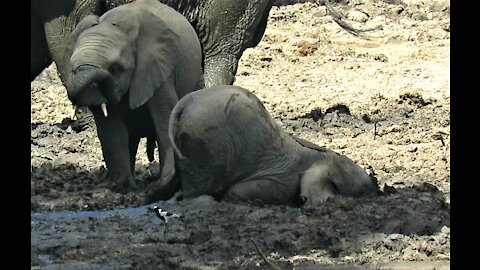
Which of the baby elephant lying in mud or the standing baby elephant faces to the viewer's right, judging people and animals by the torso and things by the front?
the baby elephant lying in mud

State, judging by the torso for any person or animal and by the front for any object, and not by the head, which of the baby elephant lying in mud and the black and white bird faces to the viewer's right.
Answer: the baby elephant lying in mud

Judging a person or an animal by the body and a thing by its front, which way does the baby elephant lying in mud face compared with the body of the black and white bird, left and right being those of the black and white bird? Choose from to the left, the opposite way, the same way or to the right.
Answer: the opposite way

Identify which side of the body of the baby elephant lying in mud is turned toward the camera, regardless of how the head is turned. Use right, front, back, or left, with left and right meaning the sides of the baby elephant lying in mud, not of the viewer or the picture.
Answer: right

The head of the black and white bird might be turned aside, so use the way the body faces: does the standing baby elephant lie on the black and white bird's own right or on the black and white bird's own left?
on the black and white bird's own right

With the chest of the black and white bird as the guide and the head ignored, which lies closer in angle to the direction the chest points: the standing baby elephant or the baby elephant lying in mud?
the standing baby elephant

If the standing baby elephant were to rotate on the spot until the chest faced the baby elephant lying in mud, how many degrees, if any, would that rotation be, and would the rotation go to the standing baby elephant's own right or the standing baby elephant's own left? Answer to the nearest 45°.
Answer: approximately 90° to the standing baby elephant's own left

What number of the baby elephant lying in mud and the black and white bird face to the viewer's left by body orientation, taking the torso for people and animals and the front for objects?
1

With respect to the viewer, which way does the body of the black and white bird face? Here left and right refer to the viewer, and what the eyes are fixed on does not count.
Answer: facing to the left of the viewer

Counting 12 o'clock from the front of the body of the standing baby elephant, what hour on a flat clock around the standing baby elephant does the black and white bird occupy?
The black and white bird is roughly at 10 o'clock from the standing baby elephant.
